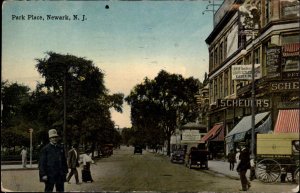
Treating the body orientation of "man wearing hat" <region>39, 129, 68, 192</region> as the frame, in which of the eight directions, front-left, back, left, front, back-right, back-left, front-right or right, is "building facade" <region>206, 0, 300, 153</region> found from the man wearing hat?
back-left

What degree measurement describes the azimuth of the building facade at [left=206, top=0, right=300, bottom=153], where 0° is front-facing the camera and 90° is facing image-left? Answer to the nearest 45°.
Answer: approximately 45°

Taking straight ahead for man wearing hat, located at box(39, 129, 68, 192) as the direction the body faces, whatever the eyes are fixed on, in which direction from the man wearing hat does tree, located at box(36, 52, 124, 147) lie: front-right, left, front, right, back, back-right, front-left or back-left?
back

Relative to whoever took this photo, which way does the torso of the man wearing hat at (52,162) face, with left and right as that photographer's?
facing the viewer
